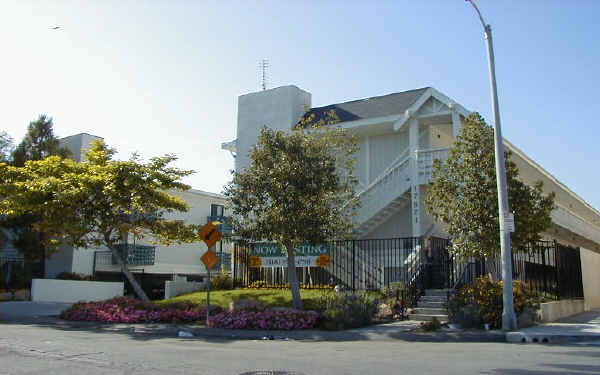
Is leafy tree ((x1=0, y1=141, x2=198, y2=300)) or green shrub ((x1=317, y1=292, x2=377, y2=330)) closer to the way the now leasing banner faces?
the green shrub

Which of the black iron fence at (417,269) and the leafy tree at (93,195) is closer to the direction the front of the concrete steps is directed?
the leafy tree

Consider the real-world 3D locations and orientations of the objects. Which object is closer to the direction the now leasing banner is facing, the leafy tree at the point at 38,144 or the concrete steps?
the concrete steps

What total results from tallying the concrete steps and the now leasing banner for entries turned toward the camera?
2

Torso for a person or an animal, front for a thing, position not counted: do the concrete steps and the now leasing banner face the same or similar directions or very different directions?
same or similar directions

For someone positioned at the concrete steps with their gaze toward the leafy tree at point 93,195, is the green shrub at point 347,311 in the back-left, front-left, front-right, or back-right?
front-left

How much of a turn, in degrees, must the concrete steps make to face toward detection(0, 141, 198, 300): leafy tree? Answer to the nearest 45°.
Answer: approximately 90° to its right

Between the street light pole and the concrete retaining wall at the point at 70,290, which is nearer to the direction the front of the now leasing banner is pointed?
the street light pole

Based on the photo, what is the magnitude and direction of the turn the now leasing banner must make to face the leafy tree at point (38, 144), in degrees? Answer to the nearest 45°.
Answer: approximately 135° to its right

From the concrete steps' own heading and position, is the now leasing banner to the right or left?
on its right

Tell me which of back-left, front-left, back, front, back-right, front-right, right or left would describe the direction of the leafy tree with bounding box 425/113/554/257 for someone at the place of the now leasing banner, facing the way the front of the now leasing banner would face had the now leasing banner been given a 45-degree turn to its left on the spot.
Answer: front

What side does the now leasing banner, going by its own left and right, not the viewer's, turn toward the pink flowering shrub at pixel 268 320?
front

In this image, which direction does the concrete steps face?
toward the camera

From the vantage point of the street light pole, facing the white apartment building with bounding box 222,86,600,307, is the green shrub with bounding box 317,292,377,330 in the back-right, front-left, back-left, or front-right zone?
front-left

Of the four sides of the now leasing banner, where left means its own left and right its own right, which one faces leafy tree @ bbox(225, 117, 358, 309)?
front

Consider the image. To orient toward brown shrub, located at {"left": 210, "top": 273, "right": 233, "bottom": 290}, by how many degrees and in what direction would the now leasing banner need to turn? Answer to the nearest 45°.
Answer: approximately 135° to its right

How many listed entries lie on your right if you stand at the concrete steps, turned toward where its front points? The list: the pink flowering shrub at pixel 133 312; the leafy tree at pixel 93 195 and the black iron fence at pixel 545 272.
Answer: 2
